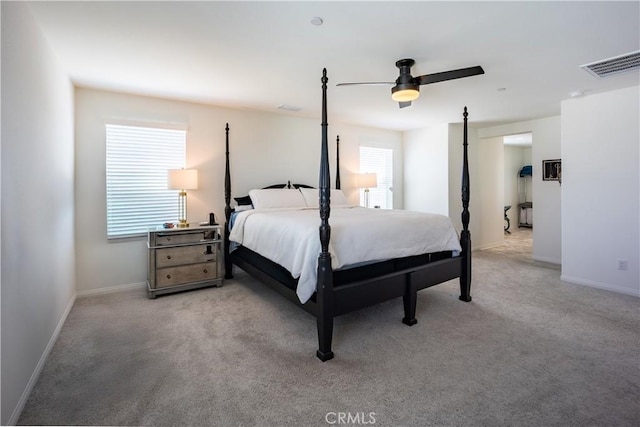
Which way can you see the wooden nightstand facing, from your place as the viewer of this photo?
facing the viewer

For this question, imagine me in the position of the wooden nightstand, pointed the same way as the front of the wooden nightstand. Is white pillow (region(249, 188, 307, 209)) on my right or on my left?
on my left

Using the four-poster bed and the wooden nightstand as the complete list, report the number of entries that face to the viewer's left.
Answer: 0

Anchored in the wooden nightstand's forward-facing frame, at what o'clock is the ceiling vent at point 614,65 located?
The ceiling vent is roughly at 10 o'clock from the wooden nightstand.

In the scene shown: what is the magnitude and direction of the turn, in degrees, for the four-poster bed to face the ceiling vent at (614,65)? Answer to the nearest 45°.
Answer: approximately 45° to its left

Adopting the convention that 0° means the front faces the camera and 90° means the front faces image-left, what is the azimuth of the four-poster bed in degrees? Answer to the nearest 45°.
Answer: approximately 315°

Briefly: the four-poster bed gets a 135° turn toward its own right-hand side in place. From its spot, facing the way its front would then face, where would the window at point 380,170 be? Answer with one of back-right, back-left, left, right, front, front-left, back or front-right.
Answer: right

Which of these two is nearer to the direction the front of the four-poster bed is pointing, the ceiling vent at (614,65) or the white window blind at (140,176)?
the ceiling vent

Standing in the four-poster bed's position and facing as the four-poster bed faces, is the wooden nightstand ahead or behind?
behind
